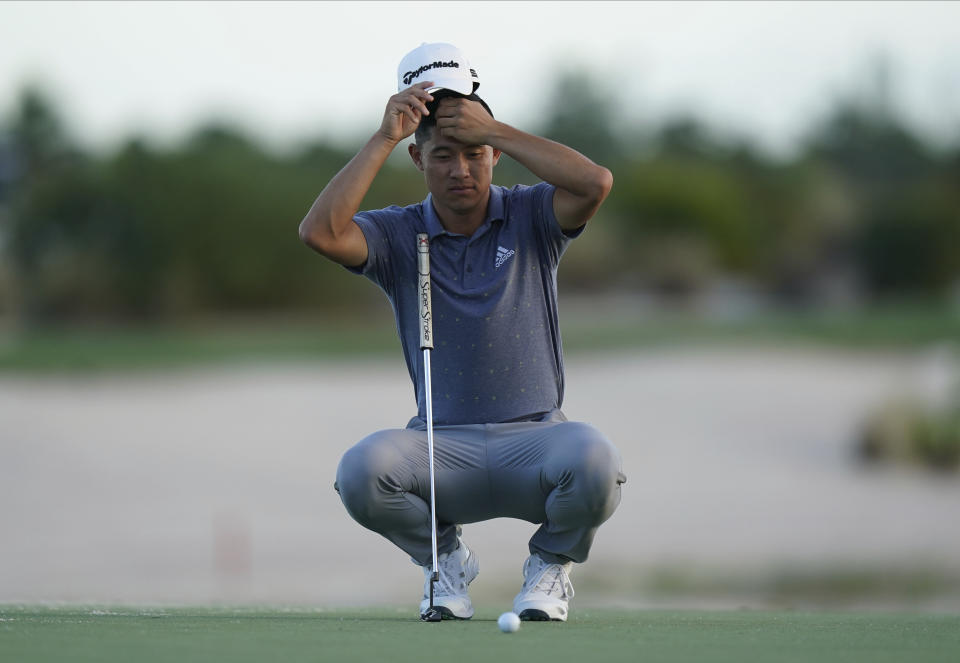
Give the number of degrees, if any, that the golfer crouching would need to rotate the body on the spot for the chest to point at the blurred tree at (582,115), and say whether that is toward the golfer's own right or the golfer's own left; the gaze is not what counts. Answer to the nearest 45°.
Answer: approximately 180°

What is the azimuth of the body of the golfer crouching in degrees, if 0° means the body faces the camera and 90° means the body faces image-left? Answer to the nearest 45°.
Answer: approximately 0°
